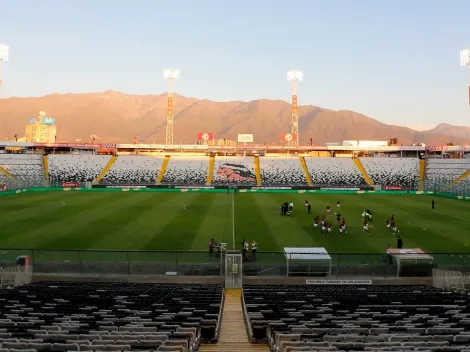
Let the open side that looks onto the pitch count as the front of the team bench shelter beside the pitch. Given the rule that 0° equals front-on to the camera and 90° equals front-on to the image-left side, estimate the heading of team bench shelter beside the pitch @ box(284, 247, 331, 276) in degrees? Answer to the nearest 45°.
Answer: approximately 180°
